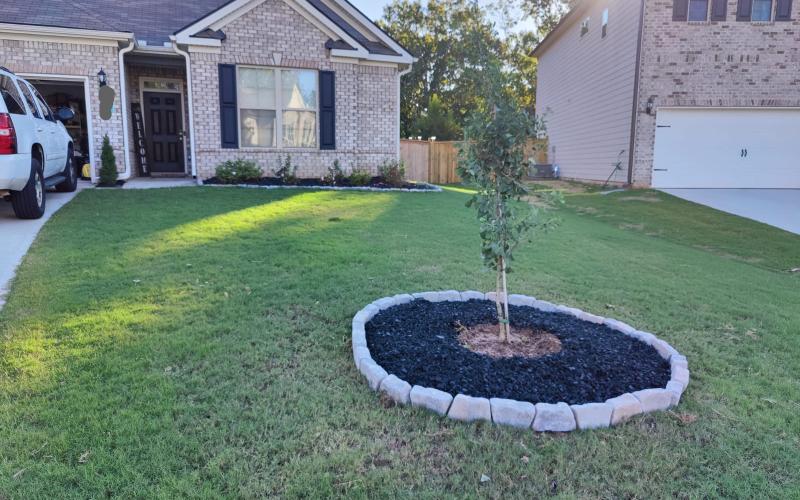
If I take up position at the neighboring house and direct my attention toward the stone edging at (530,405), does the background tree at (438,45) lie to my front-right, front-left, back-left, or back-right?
back-right

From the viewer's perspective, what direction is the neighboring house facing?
toward the camera

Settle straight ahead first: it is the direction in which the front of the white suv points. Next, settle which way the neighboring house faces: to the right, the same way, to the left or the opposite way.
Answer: the opposite way

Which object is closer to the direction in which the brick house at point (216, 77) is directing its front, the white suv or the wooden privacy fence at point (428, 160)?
the white suv

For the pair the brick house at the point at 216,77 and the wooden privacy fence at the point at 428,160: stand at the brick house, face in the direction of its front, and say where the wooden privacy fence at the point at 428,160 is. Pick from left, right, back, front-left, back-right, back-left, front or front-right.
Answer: back-left

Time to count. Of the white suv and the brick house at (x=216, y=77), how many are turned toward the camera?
1

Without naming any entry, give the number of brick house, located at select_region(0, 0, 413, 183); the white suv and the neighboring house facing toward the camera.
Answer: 2

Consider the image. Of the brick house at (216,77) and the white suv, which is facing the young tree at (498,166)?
the brick house

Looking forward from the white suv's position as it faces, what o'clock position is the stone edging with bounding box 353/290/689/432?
The stone edging is roughly at 4 o'clock from the white suv.

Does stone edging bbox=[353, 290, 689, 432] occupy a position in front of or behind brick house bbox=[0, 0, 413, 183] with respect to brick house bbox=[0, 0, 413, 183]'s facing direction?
in front

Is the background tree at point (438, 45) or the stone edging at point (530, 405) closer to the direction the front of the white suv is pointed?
the background tree

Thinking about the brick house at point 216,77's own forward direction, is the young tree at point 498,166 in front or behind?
in front

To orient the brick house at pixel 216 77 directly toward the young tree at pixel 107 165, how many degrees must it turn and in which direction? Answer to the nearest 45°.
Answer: approximately 45° to its right

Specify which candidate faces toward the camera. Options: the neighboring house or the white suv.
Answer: the neighboring house

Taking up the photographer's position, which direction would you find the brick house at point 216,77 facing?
facing the viewer

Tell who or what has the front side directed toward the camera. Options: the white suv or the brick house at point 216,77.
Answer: the brick house

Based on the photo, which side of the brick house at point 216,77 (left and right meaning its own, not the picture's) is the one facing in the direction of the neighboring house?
left

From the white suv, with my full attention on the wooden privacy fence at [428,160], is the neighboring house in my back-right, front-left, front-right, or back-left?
front-right
